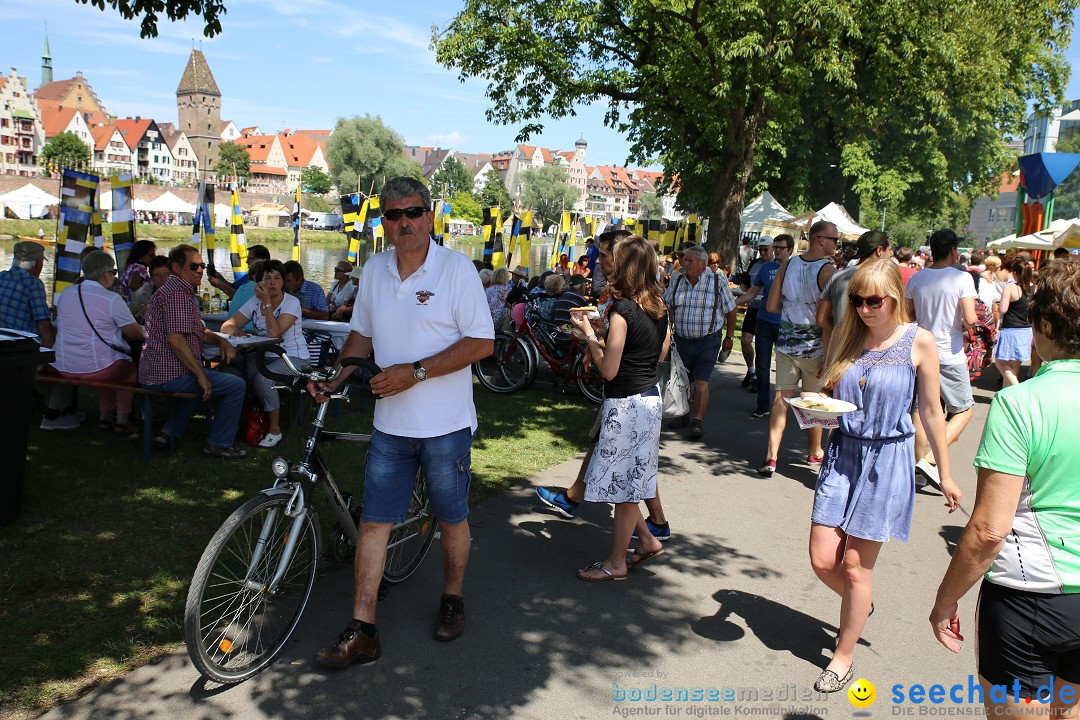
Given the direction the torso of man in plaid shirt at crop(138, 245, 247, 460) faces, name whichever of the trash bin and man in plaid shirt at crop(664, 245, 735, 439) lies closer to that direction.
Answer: the man in plaid shirt

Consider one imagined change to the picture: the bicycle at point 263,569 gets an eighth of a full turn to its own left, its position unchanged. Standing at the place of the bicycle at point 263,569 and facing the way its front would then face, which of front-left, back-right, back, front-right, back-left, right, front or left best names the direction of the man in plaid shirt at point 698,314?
back-left

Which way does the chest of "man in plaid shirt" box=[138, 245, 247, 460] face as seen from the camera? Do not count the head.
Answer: to the viewer's right

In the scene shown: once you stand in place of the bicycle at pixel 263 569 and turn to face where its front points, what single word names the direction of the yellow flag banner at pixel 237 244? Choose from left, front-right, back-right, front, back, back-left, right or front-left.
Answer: back-right

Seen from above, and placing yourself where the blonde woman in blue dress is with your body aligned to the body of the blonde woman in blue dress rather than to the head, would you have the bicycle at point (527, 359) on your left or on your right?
on your right

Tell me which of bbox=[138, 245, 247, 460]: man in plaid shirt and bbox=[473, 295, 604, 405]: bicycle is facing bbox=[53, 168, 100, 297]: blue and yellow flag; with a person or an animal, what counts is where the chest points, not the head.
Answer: the bicycle

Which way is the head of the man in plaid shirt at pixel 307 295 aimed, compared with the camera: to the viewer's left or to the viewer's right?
to the viewer's left

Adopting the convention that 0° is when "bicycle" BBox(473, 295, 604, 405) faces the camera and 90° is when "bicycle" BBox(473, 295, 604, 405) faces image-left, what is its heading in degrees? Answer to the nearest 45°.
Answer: approximately 90°

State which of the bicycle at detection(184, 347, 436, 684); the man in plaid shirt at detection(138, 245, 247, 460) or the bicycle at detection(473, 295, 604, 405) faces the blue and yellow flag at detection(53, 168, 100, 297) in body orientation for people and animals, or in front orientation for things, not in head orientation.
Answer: the bicycle at detection(473, 295, 604, 405)
